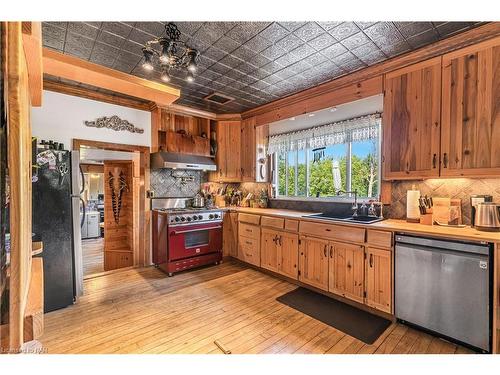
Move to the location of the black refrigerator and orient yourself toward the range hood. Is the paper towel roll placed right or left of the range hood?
right

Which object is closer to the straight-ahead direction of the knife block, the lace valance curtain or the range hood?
the range hood

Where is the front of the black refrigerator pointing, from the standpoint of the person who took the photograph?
facing to the right of the viewer

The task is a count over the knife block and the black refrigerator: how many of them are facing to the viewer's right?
1

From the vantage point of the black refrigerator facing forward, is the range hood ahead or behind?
ahead

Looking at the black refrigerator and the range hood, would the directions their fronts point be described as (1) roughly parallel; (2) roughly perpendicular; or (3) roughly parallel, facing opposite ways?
roughly perpendicular

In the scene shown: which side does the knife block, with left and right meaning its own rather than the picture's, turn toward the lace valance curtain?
right

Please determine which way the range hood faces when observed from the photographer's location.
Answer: facing the viewer and to the right of the viewer

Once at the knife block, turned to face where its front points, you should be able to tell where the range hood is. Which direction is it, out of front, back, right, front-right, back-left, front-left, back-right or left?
front-right

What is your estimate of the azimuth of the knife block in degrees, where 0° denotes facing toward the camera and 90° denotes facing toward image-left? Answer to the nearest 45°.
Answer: approximately 45°

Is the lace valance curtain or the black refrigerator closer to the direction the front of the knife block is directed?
the black refrigerator
